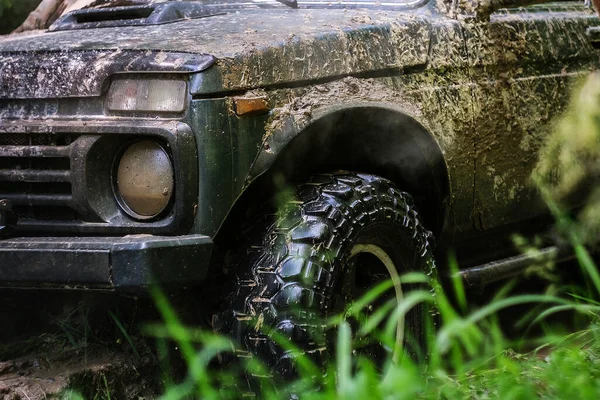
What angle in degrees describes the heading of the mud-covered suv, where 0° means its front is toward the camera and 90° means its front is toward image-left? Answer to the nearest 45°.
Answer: approximately 45°
